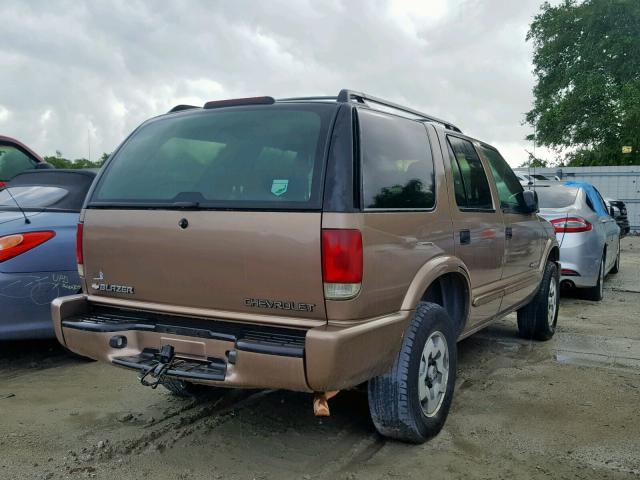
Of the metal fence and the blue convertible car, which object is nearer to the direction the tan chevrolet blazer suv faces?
the metal fence

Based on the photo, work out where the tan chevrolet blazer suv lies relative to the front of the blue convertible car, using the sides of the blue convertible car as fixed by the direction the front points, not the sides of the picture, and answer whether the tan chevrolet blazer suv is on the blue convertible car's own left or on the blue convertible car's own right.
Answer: on the blue convertible car's own right

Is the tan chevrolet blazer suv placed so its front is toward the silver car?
yes

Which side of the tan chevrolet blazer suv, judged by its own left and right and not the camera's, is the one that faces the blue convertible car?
left

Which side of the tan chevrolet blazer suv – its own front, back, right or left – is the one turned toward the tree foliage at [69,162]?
left

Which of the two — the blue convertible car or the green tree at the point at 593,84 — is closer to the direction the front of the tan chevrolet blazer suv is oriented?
the green tree

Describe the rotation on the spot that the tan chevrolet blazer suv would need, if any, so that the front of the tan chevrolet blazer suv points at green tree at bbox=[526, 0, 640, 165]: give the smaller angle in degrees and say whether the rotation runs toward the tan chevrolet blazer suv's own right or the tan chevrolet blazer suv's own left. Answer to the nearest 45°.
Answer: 0° — it already faces it

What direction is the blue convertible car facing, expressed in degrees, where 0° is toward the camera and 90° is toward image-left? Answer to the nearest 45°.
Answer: approximately 225°
